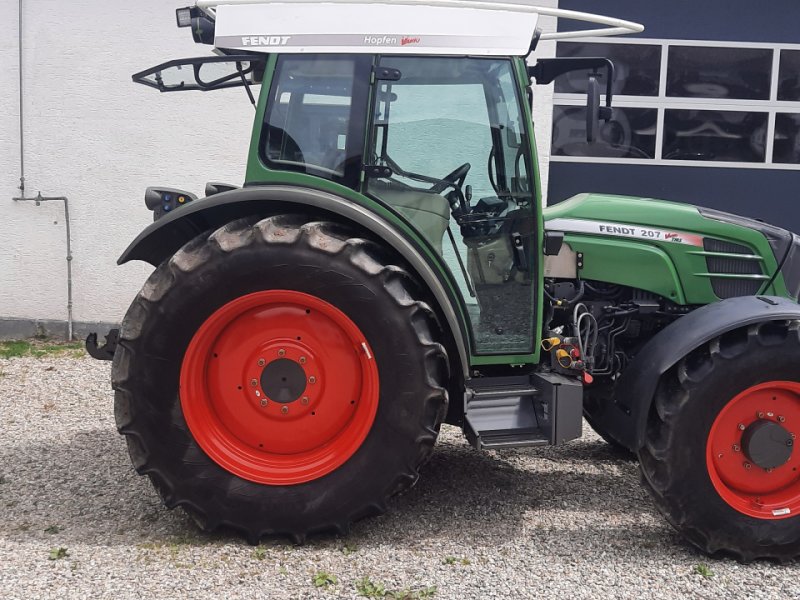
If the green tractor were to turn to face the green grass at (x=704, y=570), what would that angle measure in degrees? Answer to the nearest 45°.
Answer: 0° — it already faces it

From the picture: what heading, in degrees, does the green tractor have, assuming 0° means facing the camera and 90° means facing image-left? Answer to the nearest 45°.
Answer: approximately 270°

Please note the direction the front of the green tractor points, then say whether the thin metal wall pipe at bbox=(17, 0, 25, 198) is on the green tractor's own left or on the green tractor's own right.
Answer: on the green tractor's own left

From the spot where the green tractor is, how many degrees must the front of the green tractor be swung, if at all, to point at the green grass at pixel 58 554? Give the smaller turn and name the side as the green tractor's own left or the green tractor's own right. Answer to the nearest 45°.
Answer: approximately 180°

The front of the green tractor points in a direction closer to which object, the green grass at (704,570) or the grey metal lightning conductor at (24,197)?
the green grass

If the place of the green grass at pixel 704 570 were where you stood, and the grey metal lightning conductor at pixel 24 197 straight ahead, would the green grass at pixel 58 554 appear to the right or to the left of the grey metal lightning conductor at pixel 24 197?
left

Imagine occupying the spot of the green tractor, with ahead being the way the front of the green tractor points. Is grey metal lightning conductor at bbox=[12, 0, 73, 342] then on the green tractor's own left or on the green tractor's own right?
on the green tractor's own left
